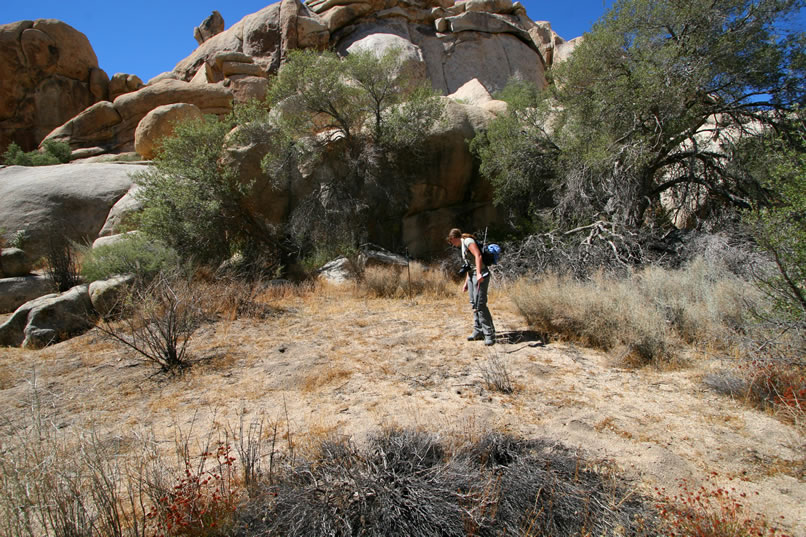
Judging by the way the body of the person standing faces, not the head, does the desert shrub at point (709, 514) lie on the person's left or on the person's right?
on the person's left

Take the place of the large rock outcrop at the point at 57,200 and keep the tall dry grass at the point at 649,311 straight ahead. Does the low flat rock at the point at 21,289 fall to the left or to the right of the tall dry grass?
right

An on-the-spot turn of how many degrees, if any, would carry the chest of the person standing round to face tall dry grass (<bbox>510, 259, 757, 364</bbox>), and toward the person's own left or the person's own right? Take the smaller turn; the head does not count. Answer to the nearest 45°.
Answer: approximately 180°

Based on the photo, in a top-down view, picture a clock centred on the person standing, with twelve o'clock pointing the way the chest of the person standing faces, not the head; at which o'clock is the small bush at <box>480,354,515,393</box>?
The small bush is roughly at 9 o'clock from the person standing.

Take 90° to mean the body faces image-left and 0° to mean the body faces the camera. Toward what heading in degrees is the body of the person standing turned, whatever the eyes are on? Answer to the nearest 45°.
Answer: approximately 90°

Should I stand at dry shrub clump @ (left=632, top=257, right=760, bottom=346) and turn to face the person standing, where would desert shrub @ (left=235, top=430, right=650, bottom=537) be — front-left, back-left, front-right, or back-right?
front-left

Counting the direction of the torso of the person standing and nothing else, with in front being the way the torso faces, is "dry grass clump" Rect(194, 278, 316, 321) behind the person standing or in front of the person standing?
in front

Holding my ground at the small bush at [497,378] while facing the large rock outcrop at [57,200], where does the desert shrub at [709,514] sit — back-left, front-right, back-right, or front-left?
back-left

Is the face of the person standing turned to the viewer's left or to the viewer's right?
to the viewer's left

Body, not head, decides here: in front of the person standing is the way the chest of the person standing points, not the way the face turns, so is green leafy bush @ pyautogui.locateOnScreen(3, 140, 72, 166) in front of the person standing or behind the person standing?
in front

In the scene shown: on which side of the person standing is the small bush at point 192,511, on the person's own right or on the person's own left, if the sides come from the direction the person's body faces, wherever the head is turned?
on the person's own left

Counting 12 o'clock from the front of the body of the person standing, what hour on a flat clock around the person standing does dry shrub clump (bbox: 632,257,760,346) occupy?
The dry shrub clump is roughly at 6 o'clock from the person standing.

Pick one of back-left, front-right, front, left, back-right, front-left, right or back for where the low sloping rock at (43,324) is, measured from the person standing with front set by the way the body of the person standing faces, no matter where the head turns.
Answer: front
